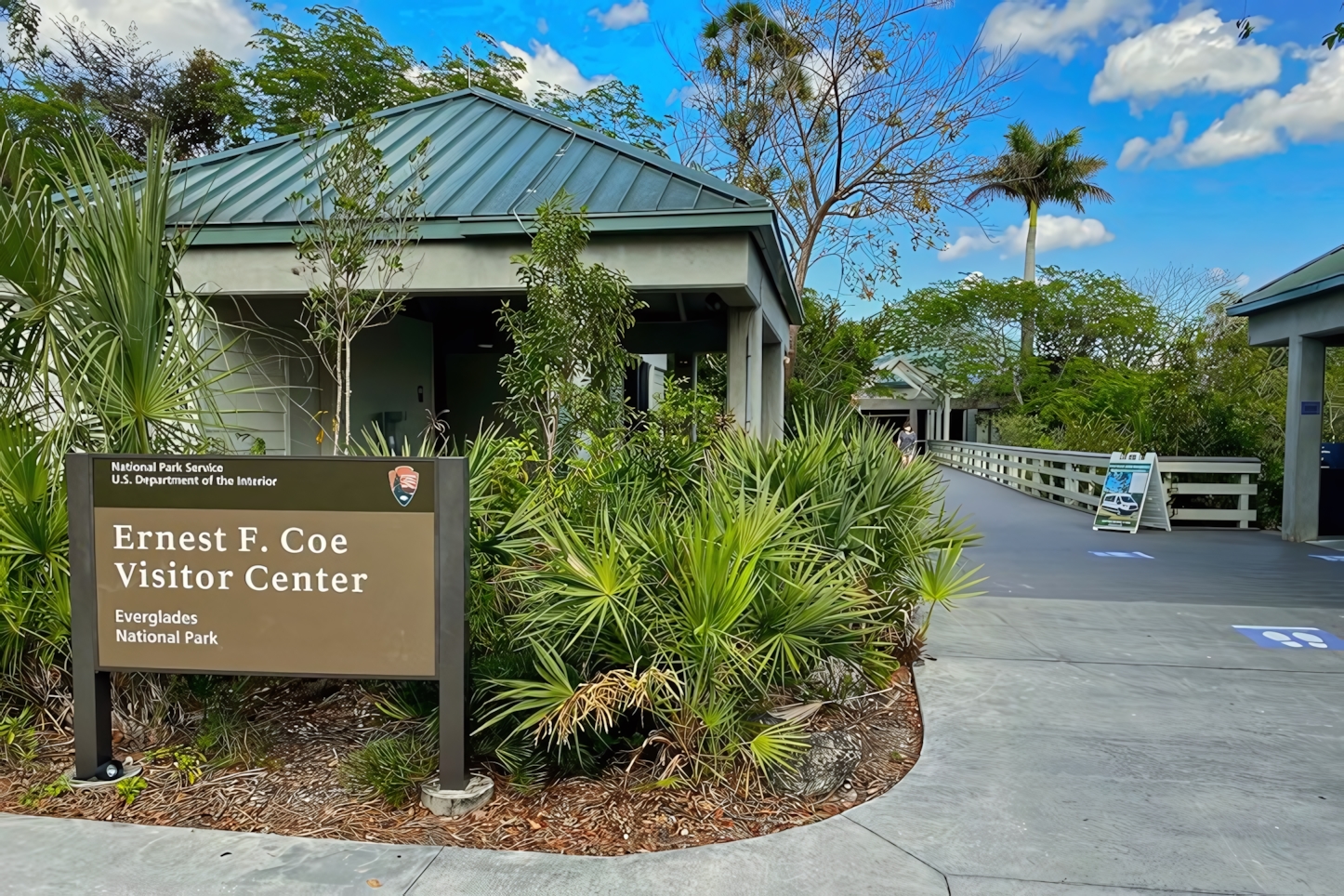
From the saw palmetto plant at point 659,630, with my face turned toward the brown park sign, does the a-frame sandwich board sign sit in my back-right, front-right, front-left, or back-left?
back-right

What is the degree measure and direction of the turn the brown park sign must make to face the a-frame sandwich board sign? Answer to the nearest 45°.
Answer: approximately 90° to its left

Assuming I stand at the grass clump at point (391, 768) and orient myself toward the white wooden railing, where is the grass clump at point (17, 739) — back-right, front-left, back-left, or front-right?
back-left

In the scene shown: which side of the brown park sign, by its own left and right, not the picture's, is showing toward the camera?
front

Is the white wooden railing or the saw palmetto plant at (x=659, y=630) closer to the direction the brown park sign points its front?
the saw palmetto plant

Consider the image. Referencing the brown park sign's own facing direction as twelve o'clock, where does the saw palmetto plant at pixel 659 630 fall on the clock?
The saw palmetto plant is roughly at 10 o'clock from the brown park sign.

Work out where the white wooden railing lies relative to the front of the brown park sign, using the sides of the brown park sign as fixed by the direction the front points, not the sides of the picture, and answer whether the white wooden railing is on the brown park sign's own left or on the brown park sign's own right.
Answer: on the brown park sign's own left

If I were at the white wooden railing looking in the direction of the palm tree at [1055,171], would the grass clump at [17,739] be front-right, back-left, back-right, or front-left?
back-left
